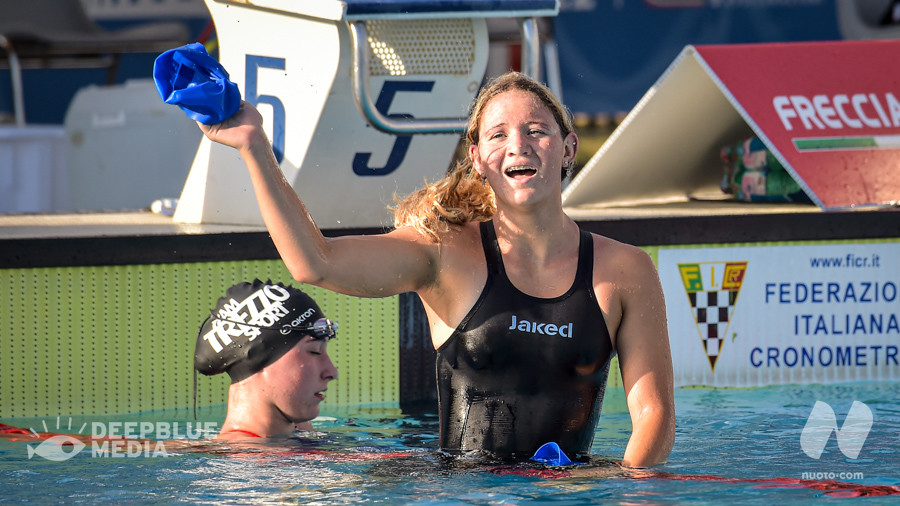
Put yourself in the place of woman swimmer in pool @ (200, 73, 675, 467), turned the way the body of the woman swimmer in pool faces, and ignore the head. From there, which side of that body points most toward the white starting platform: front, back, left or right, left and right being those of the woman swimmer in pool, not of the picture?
back

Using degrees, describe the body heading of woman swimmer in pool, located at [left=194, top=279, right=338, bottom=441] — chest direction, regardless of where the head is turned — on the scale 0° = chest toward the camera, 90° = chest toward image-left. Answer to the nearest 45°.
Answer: approximately 270°

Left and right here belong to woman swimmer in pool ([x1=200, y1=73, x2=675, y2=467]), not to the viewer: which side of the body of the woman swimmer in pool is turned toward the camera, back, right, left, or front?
front

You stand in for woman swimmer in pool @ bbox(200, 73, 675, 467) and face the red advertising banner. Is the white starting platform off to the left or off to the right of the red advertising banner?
left

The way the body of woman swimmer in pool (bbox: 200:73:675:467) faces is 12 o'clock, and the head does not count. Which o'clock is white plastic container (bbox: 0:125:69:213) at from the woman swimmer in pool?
The white plastic container is roughly at 5 o'clock from the woman swimmer in pool.
